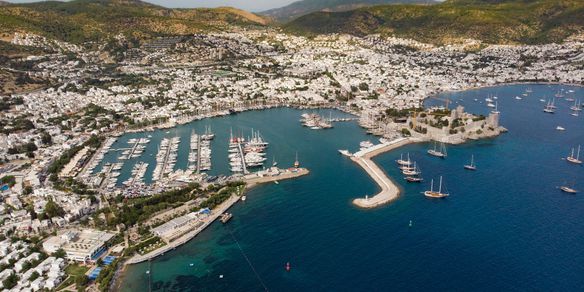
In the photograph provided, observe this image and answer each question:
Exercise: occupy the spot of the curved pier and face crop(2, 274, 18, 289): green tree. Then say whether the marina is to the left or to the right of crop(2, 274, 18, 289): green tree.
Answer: right

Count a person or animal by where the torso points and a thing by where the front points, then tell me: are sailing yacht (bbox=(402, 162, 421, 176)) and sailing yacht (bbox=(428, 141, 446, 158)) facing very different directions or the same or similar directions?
same or similar directions

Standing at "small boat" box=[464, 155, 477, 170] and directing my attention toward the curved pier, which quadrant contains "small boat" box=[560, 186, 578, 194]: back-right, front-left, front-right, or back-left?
back-left

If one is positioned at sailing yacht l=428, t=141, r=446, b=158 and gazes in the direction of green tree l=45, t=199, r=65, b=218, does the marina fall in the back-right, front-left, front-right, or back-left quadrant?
front-right

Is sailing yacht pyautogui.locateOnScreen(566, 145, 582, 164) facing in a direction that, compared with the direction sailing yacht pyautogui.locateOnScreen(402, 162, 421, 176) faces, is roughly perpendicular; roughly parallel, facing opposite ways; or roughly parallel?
roughly parallel

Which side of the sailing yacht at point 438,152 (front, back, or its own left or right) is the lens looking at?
left
